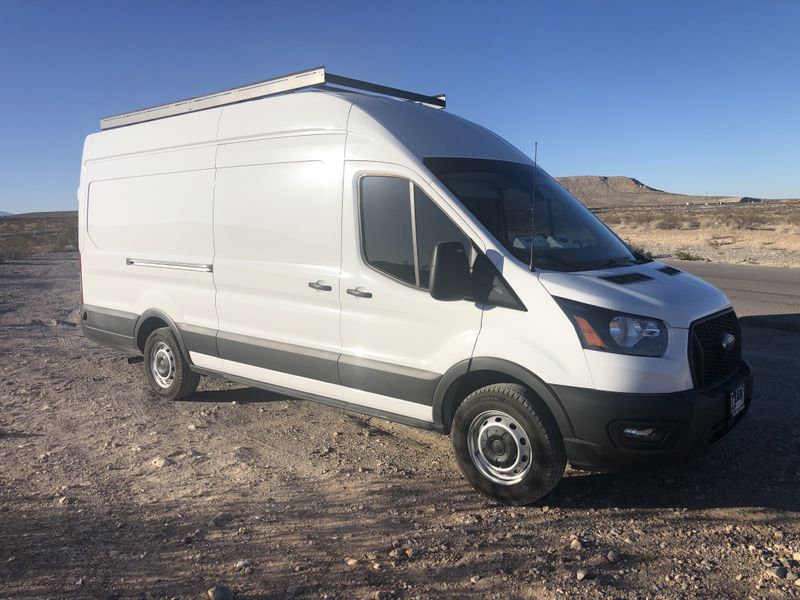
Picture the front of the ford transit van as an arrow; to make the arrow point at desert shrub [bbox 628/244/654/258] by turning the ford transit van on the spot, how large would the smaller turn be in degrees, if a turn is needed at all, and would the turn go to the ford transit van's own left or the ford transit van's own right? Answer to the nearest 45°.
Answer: approximately 90° to the ford transit van's own left

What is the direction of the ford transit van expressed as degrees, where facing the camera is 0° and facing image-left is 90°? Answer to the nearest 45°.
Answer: approximately 315°
